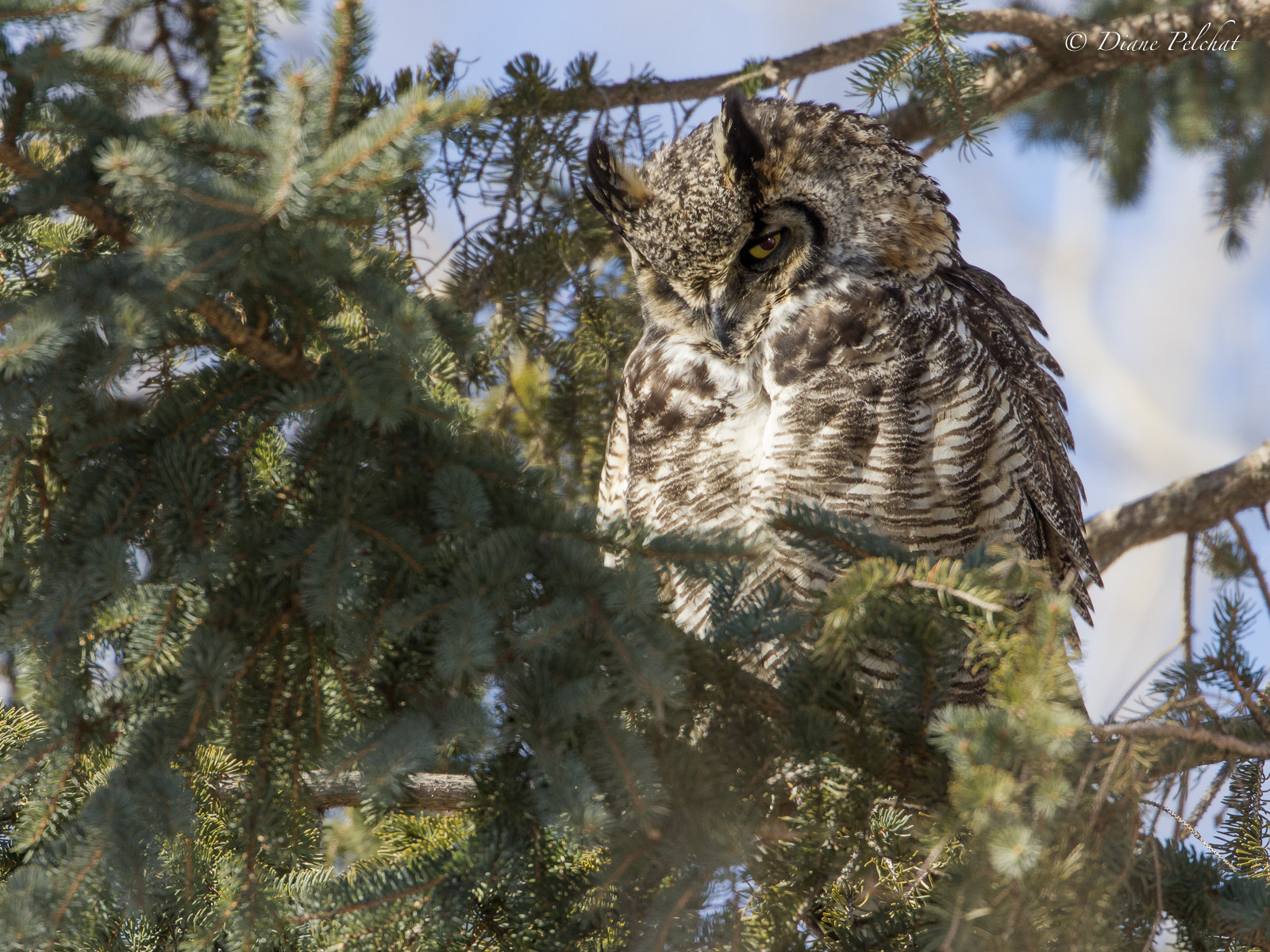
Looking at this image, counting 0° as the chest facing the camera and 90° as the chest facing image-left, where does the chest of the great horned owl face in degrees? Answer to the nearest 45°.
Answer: approximately 45°
